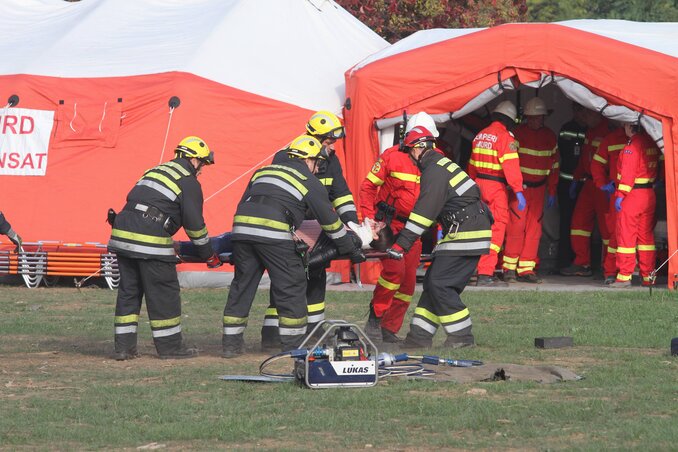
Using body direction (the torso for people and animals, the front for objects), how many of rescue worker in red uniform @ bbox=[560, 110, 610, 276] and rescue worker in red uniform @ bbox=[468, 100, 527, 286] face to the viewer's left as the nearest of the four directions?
1

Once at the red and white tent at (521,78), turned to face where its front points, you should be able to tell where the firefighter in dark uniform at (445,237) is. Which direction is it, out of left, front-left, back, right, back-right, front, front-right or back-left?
front

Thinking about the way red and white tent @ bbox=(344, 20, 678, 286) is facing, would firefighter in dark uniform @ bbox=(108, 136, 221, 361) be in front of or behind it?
in front

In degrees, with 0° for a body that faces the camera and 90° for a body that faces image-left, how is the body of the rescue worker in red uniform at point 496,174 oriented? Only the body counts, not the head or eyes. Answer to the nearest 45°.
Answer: approximately 225°

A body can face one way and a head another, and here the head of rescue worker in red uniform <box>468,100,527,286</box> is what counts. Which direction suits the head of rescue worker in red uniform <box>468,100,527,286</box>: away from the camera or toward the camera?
away from the camera

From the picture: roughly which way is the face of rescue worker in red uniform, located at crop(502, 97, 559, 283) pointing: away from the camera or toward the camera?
toward the camera

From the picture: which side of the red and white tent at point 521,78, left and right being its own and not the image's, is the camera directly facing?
front

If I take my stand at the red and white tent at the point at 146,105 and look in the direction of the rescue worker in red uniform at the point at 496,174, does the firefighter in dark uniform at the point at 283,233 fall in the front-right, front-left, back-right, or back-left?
front-right
